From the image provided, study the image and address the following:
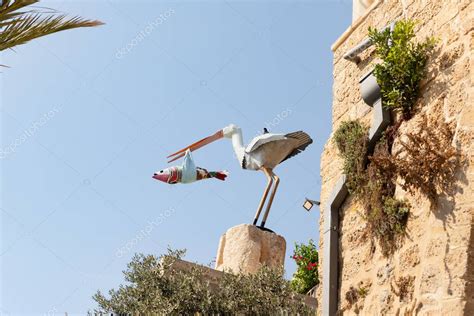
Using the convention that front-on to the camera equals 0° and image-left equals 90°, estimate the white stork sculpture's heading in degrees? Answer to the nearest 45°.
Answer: approximately 90°

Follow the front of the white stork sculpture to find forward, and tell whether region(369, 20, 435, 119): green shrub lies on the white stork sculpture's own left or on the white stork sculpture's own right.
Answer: on the white stork sculpture's own left

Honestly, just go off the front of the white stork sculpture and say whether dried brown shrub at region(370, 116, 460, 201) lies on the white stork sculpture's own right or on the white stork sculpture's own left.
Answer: on the white stork sculpture's own left

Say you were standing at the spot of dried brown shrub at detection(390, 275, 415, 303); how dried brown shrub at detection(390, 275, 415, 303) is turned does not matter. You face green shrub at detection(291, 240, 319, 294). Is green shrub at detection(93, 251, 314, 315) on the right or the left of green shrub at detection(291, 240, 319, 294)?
left
